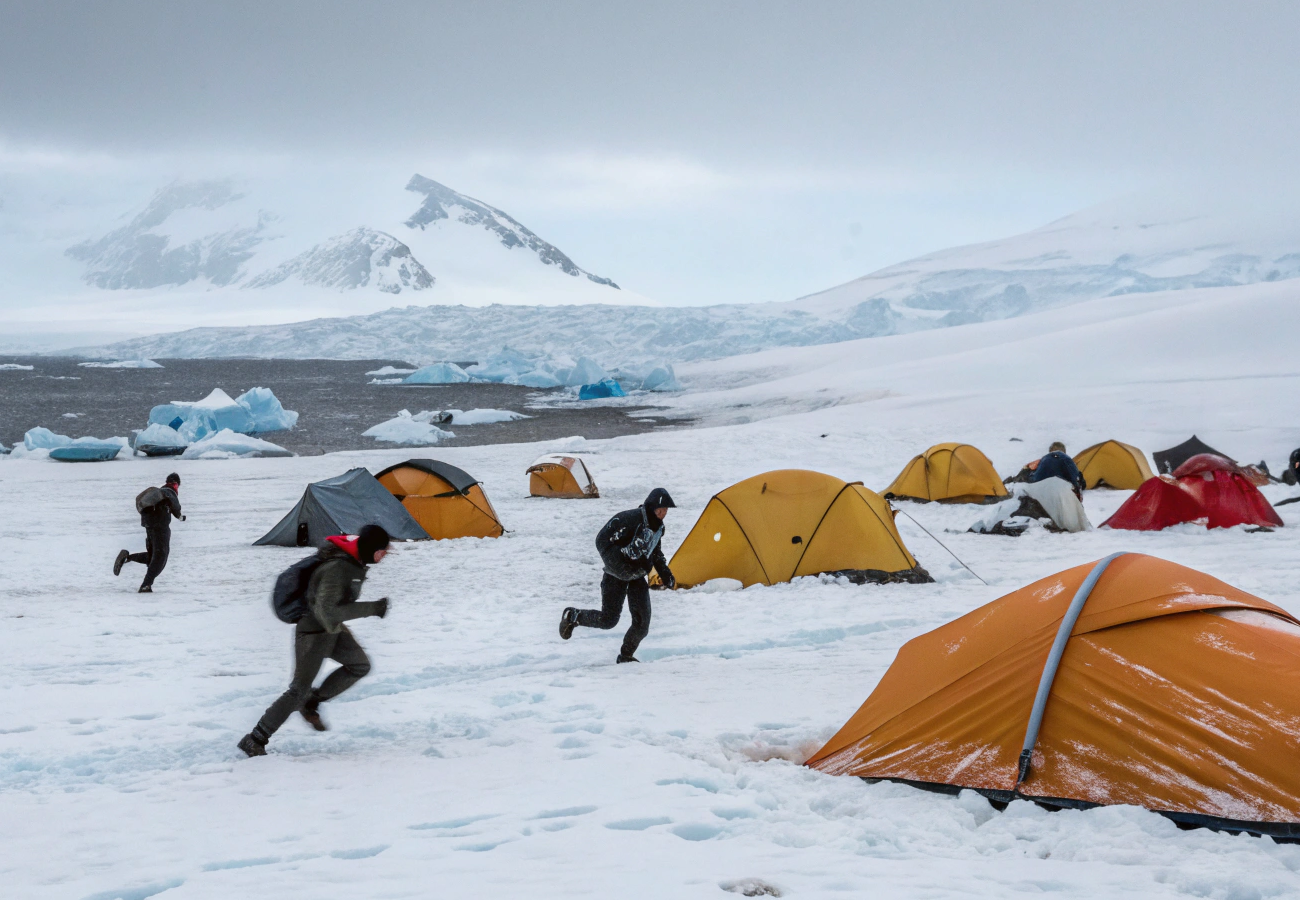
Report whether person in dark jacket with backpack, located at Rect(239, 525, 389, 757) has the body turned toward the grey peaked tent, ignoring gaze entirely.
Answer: no

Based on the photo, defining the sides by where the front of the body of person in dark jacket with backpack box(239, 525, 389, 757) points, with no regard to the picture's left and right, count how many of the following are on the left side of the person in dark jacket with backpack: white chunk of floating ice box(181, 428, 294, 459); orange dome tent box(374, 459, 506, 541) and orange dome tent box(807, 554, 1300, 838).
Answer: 2

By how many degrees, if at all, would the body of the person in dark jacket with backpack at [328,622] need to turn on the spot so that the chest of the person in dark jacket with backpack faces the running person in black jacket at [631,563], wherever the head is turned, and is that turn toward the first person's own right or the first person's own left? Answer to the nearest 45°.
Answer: approximately 45° to the first person's own left

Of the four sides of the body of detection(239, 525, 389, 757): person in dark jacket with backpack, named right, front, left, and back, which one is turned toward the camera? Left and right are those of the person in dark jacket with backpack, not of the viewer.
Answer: right

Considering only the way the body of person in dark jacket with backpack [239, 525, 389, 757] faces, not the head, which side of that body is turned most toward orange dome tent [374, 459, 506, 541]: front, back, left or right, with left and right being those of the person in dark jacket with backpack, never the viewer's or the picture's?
left

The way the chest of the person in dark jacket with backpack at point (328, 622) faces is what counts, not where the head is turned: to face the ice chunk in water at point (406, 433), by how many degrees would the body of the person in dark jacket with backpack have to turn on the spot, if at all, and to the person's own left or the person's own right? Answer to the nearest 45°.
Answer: approximately 90° to the person's own left

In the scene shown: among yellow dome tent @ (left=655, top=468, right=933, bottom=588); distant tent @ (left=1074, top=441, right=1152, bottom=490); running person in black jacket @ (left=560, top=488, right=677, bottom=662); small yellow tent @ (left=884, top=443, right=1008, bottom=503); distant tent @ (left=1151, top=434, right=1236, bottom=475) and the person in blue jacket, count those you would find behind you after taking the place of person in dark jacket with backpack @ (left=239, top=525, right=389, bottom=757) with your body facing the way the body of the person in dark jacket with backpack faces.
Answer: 0

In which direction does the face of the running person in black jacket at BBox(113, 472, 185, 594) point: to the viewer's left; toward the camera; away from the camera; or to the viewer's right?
to the viewer's right

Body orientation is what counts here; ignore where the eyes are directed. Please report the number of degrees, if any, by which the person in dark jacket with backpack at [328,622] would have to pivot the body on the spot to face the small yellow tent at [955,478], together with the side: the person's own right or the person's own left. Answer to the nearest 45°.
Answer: approximately 45° to the person's own left

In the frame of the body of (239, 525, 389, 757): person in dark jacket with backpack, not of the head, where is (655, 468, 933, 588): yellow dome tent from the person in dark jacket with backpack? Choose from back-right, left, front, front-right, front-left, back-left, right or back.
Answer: front-left

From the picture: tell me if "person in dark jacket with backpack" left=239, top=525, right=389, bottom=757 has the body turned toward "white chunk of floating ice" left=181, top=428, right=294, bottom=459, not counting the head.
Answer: no

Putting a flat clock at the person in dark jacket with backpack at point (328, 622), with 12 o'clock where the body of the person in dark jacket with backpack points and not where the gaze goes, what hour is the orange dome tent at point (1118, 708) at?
The orange dome tent is roughly at 1 o'clock from the person in dark jacket with backpack.

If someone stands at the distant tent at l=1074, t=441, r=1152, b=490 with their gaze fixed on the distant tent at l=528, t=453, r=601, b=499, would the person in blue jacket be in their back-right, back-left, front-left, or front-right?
front-left

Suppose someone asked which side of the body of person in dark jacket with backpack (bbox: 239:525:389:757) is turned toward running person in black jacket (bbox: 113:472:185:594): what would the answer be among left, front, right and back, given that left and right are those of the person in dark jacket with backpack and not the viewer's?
left
